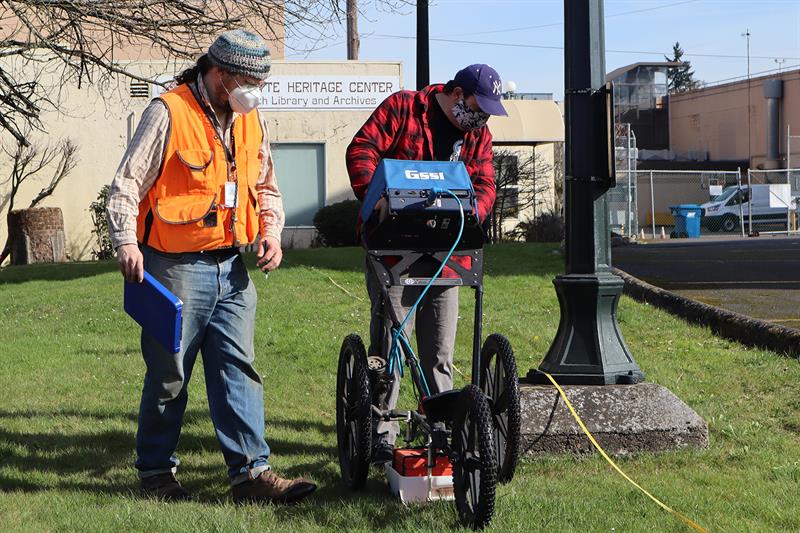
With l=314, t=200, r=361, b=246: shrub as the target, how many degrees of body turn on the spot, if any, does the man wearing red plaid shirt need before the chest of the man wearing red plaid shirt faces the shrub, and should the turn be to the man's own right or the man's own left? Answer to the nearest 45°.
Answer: approximately 135° to the man's own left

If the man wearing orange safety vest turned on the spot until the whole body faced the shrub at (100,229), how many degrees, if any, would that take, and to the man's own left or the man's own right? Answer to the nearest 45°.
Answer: approximately 135° to the man's own left

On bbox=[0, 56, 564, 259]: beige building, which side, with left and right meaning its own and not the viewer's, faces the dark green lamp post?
front

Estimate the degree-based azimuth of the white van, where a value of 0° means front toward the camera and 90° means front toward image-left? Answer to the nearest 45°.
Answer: approximately 45°

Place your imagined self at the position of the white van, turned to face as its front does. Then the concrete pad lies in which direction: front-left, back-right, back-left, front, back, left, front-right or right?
front-left

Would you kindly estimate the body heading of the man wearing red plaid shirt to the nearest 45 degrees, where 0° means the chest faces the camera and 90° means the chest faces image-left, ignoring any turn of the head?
approximately 315°

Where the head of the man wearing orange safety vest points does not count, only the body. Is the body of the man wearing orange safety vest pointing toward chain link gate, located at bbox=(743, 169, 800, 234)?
no

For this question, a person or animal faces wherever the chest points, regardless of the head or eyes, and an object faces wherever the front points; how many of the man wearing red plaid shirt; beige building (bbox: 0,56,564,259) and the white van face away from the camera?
0

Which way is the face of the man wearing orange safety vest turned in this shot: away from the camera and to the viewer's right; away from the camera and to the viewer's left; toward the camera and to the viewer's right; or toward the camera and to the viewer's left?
toward the camera and to the viewer's right

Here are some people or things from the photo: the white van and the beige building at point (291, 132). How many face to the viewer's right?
0

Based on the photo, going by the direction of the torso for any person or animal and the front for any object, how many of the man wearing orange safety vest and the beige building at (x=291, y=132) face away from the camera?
0

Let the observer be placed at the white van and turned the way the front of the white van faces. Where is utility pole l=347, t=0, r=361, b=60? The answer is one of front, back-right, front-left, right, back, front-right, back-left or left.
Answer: front

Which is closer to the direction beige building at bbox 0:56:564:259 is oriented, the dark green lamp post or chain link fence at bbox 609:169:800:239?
the dark green lamp post

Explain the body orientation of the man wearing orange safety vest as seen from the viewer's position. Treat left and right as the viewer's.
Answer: facing the viewer and to the right of the viewer

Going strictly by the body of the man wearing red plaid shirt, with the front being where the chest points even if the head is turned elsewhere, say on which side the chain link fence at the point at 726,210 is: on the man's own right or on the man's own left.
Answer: on the man's own left

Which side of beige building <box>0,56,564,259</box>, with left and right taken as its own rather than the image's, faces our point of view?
front

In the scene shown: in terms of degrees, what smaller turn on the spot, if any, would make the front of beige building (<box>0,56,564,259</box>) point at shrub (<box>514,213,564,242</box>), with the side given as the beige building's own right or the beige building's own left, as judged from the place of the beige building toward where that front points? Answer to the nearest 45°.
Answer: approximately 90° to the beige building's own left

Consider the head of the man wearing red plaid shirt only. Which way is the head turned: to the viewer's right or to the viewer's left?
to the viewer's right

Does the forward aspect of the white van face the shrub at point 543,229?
yes
